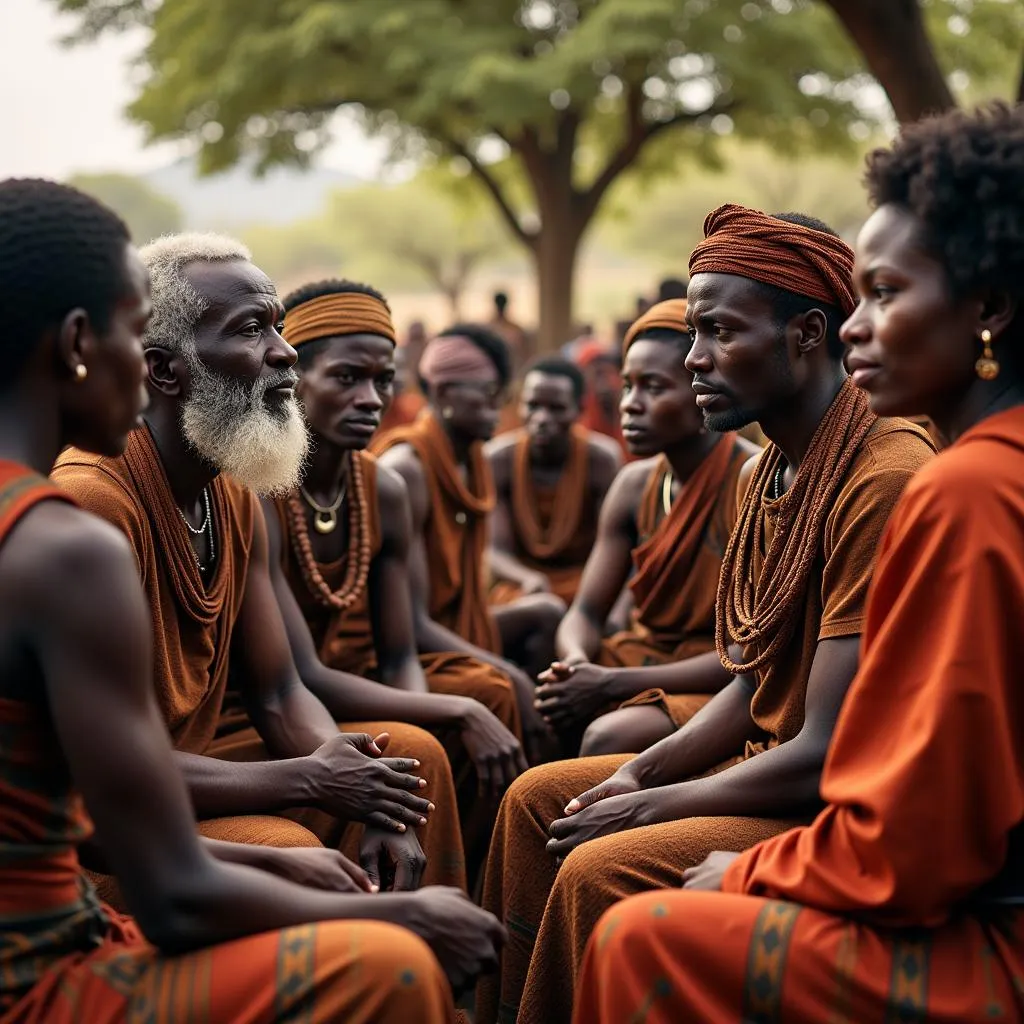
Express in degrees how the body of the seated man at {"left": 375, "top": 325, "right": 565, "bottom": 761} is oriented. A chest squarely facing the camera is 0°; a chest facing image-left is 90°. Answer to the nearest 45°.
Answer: approximately 315°

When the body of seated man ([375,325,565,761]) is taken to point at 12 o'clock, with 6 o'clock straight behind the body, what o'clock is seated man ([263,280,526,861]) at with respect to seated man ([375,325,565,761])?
seated man ([263,280,526,861]) is roughly at 2 o'clock from seated man ([375,325,565,761]).

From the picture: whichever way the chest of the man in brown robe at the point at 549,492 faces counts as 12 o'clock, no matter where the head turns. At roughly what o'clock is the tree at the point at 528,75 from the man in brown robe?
The tree is roughly at 6 o'clock from the man in brown robe.

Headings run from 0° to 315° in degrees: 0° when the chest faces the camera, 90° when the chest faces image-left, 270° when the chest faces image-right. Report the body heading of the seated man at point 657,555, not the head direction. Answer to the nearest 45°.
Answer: approximately 45°

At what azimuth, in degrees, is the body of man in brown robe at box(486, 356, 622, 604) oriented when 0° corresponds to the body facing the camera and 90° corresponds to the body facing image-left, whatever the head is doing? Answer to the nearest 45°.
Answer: approximately 0°

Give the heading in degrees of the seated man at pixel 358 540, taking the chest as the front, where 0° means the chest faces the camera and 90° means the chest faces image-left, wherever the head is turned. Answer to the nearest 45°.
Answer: approximately 315°

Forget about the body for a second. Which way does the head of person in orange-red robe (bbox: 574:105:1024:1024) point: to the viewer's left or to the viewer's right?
to the viewer's left

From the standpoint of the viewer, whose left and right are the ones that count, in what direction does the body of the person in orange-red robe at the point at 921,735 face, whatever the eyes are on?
facing to the left of the viewer

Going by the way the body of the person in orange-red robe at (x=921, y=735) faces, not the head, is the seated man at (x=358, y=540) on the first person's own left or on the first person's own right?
on the first person's own right
